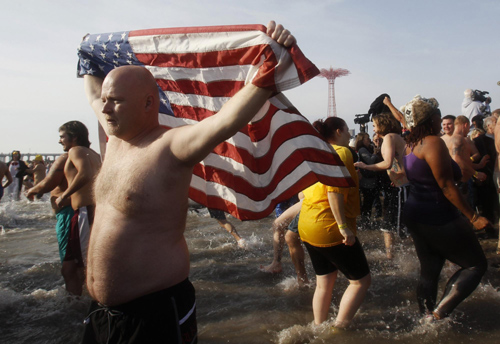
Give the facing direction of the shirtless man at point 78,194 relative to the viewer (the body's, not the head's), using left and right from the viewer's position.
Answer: facing to the left of the viewer

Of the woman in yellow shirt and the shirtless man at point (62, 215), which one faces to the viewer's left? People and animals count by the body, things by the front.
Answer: the shirtless man

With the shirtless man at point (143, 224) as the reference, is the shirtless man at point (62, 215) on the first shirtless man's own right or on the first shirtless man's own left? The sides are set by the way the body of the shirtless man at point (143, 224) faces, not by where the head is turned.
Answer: on the first shirtless man's own right

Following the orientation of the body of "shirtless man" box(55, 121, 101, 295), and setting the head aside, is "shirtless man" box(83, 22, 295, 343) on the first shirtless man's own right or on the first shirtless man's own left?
on the first shirtless man's own left

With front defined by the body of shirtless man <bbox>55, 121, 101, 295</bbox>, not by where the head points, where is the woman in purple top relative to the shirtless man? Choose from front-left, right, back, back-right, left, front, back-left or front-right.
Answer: back-left

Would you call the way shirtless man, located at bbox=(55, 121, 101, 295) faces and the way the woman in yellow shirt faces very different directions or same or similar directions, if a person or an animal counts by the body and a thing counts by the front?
very different directions

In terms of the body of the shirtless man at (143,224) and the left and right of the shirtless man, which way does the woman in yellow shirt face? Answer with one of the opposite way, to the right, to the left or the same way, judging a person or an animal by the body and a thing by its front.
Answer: the opposite way

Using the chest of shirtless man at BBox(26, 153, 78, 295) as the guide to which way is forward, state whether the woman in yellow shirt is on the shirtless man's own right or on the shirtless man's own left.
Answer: on the shirtless man's own left

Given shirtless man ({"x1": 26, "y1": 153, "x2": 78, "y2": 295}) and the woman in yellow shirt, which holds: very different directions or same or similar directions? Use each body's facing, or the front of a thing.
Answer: very different directions

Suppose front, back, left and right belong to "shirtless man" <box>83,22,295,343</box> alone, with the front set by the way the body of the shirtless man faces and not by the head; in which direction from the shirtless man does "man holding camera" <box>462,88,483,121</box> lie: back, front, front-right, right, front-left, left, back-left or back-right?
back

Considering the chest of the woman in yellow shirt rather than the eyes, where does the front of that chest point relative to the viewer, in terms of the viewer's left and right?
facing away from the viewer and to the right of the viewer

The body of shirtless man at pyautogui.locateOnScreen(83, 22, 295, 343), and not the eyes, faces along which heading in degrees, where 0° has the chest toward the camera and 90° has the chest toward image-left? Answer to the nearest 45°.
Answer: approximately 45°

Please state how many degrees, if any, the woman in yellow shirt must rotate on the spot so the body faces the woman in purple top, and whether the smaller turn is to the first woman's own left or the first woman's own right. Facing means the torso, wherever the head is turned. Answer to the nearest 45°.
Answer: approximately 45° to the first woman's own right
